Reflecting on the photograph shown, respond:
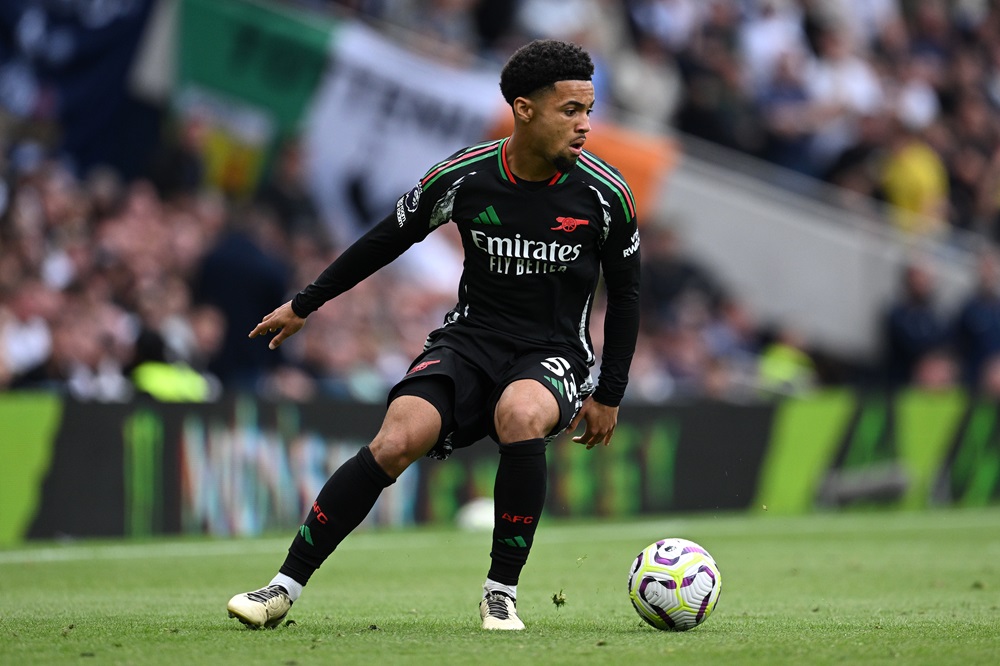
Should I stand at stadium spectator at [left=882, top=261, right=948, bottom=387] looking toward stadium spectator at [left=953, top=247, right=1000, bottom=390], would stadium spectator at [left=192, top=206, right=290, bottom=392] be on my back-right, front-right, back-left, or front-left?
back-right

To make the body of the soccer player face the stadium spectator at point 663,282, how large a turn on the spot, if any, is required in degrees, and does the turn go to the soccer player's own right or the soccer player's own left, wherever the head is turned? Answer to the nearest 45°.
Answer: approximately 180°

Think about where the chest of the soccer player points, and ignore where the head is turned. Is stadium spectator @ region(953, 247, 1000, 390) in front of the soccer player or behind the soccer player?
behind

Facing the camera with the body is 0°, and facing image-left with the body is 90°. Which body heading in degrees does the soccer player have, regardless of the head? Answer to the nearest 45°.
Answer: approximately 0°

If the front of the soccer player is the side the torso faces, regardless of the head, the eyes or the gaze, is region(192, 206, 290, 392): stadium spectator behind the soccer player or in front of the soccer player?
behind
